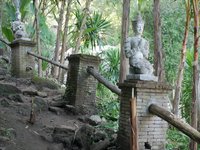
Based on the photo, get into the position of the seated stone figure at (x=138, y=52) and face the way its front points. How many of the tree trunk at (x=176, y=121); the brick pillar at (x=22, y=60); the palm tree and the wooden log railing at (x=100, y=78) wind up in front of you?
1

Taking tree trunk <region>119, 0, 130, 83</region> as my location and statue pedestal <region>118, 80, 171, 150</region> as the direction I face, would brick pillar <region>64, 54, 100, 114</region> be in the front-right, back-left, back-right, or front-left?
front-right

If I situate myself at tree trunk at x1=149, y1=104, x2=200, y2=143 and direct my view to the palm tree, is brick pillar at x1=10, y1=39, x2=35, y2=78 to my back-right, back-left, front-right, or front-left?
front-left

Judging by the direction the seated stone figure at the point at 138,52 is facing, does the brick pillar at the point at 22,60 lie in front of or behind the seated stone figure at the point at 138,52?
behind

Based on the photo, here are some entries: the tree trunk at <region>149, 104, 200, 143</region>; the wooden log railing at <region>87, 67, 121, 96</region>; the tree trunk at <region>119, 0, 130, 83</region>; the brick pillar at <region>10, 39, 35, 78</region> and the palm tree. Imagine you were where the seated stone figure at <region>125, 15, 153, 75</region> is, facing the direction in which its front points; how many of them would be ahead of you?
1

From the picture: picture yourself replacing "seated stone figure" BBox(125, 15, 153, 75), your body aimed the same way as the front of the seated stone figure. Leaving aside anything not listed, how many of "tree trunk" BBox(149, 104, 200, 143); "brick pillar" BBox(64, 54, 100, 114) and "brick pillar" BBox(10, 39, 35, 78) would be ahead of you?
1

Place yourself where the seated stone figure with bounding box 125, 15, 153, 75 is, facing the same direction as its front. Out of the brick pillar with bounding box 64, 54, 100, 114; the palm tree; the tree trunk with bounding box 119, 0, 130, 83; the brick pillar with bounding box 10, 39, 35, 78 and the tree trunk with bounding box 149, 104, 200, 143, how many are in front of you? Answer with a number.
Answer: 1

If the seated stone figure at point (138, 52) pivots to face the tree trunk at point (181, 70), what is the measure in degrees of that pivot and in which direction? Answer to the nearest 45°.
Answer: approximately 135° to its left

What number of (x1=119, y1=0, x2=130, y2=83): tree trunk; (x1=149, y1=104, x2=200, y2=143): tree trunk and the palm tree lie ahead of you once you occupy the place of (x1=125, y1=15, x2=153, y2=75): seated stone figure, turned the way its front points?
1

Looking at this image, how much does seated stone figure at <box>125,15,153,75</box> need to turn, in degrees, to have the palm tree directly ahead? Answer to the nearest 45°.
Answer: approximately 135° to its left

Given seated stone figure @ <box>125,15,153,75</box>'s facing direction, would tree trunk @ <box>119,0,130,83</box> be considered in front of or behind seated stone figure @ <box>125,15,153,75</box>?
behind
